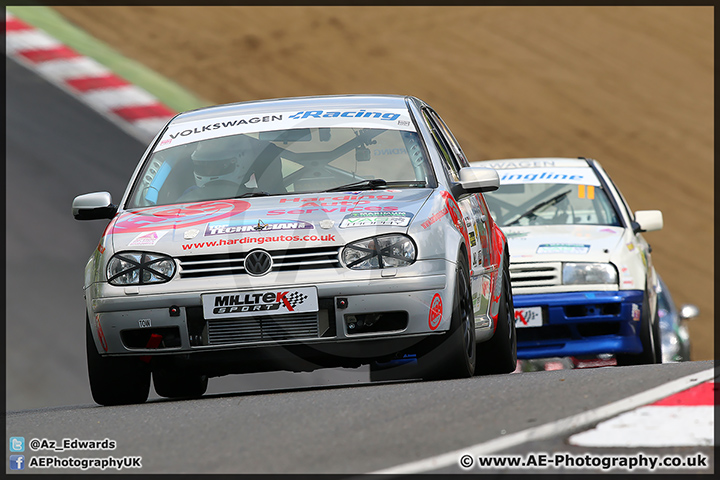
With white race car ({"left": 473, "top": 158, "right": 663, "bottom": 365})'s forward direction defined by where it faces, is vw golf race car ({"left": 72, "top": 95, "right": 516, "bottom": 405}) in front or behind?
in front

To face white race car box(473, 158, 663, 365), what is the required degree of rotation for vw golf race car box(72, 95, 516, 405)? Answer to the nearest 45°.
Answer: approximately 135° to its left

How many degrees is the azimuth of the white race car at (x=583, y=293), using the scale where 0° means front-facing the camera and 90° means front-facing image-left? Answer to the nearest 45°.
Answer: approximately 0°

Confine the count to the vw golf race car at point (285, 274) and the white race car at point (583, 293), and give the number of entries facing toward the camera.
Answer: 2
